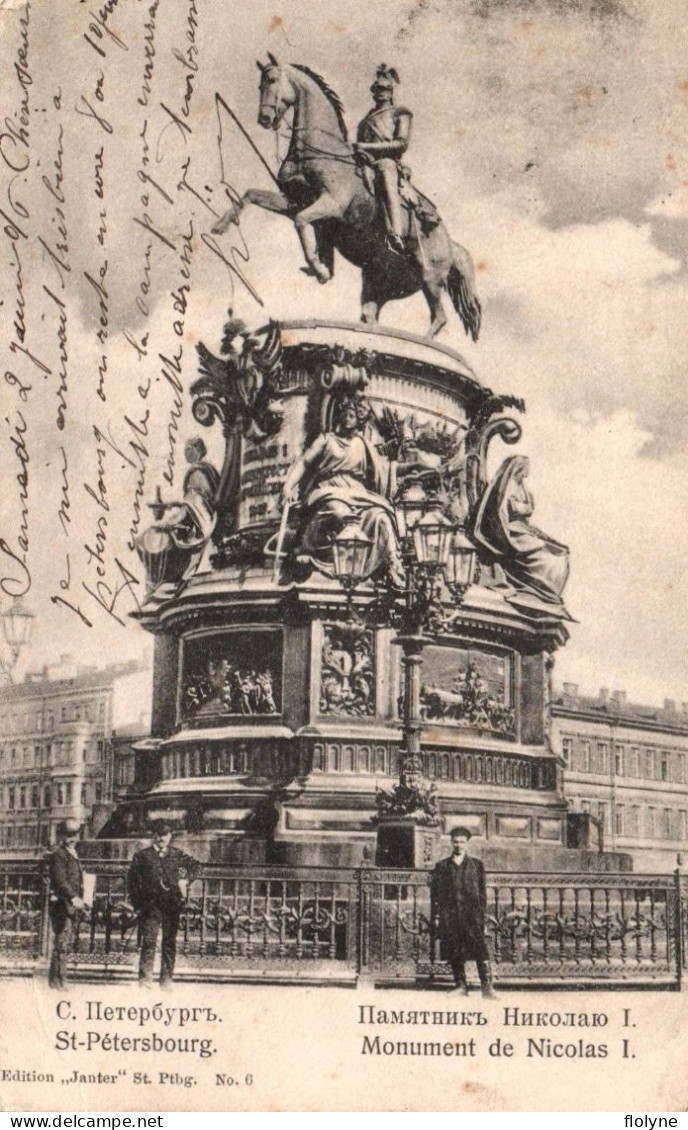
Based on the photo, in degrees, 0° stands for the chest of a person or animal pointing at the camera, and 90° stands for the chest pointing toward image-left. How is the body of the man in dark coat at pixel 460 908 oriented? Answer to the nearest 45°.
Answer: approximately 0°
